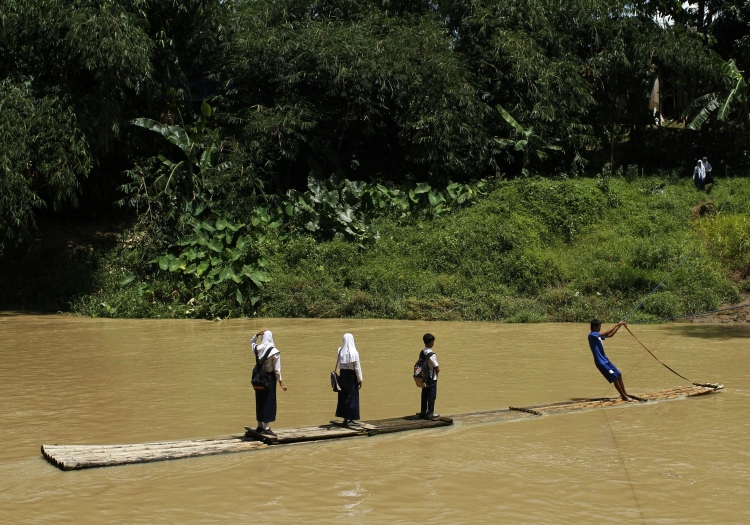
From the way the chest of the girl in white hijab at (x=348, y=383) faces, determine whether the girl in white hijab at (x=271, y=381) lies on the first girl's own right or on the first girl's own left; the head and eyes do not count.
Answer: on the first girl's own left

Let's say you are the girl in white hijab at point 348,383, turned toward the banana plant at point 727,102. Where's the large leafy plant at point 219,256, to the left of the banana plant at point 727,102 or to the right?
left

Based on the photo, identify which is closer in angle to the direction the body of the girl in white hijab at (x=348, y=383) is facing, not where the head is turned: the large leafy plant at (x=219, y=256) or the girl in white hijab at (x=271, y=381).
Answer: the large leafy plant

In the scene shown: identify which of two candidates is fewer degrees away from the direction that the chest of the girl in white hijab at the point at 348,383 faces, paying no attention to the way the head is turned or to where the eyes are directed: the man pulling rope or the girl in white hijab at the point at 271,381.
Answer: the man pulling rope

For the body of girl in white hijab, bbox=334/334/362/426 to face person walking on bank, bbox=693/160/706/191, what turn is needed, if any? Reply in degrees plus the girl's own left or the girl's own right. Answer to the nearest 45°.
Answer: approximately 45° to the girl's own right

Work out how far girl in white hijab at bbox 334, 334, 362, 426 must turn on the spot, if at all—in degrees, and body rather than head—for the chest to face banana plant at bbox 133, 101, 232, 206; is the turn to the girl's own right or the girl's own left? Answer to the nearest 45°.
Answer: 0° — they already face it

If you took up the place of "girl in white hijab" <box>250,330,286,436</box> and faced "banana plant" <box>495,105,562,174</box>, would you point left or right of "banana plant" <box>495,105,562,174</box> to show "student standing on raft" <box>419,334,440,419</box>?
right

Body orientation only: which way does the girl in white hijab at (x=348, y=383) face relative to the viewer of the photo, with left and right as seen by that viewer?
facing away from the viewer

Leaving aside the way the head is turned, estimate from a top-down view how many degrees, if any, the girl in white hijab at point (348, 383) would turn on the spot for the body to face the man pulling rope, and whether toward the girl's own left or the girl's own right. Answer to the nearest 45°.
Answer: approximately 45° to the girl's own right
